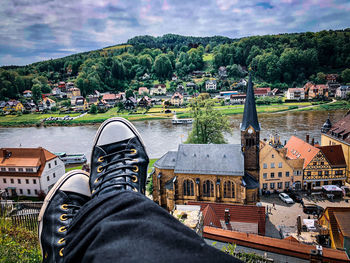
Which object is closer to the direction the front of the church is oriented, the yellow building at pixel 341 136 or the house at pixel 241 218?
the yellow building

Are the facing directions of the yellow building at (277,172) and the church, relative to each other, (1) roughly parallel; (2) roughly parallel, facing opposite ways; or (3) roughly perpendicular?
roughly perpendicular

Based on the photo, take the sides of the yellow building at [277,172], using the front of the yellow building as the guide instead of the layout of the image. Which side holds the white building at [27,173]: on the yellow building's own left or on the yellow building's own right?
on the yellow building's own right

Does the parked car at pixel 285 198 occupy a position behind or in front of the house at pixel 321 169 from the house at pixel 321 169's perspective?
in front

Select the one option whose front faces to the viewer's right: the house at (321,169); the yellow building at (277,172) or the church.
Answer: the church

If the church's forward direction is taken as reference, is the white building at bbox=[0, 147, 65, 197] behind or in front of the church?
behind

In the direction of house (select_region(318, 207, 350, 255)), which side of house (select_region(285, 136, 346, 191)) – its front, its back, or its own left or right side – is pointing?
front

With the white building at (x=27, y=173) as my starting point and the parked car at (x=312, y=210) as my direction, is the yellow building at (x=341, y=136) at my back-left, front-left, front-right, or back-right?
front-left

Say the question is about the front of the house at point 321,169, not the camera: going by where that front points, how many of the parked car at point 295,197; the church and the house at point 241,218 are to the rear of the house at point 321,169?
0

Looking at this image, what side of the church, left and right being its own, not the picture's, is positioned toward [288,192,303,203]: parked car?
front

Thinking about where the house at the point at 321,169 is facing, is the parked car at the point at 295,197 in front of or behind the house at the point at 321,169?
in front

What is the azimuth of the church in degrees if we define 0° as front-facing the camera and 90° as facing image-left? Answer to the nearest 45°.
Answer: approximately 270°

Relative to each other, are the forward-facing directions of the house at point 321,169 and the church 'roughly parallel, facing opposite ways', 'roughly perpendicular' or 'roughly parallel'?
roughly perpendicular

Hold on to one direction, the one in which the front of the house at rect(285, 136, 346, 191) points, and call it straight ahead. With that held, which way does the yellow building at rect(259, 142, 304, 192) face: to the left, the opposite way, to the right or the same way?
the same way

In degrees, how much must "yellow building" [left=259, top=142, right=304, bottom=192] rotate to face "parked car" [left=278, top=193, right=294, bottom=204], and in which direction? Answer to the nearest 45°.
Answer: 0° — it already faces it

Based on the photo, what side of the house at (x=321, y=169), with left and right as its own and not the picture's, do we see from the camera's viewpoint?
front
